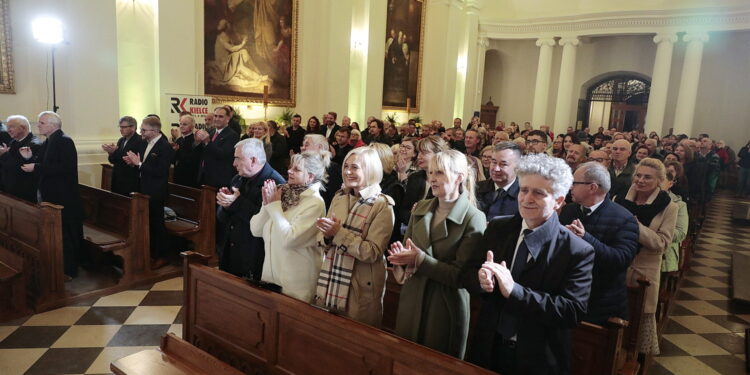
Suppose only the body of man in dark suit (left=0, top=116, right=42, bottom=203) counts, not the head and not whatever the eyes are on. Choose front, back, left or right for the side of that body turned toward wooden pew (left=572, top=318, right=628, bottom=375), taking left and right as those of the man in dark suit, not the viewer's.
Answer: left

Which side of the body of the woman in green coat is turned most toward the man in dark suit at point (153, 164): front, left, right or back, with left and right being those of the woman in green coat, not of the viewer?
right

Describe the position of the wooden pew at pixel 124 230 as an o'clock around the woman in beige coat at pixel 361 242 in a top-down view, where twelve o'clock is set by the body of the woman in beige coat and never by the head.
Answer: The wooden pew is roughly at 3 o'clock from the woman in beige coat.

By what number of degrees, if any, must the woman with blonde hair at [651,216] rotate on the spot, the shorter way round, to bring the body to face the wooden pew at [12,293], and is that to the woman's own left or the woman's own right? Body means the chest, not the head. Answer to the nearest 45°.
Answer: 0° — they already face it

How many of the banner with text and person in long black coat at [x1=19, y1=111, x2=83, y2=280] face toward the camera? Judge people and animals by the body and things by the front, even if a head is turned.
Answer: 1

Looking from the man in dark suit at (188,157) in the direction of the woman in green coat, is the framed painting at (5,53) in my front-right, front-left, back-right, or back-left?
back-right

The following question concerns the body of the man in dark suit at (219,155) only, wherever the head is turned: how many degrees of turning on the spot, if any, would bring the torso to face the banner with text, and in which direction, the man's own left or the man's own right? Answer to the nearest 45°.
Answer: approximately 135° to the man's own right

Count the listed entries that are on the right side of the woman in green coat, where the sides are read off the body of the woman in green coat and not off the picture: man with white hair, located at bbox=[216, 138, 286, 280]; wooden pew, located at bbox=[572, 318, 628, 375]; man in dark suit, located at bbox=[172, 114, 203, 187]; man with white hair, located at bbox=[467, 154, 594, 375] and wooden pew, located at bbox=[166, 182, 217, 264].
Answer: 3

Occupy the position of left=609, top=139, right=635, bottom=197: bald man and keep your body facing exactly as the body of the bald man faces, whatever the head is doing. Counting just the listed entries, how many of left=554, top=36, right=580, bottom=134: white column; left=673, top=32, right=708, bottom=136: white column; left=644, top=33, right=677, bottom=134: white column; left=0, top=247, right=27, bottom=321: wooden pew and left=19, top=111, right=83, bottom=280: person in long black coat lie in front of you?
2

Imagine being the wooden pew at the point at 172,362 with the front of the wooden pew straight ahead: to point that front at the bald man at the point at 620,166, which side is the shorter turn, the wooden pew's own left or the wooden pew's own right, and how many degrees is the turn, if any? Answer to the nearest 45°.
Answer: approximately 135° to the wooden pew's own left

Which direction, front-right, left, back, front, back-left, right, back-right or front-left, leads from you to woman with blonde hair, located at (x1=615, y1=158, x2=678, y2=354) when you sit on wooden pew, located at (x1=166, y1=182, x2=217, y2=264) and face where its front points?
left

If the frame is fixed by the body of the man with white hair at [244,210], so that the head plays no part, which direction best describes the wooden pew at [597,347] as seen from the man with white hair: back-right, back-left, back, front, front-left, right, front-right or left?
left

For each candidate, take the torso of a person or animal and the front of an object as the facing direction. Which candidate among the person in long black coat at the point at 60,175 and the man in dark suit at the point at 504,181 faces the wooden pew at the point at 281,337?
the man in dark suit at the point at 504,181

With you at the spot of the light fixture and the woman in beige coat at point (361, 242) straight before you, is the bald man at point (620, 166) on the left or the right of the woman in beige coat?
left
